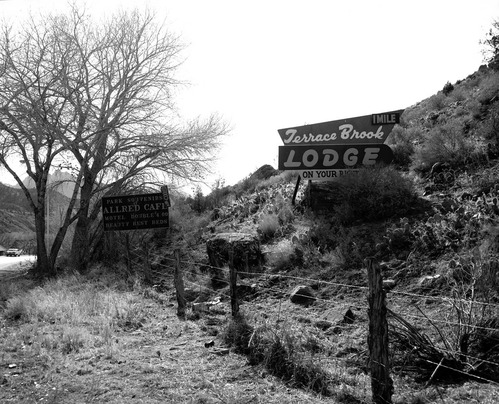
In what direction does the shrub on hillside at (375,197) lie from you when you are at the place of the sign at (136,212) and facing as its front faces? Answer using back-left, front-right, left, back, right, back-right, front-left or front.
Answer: front-left

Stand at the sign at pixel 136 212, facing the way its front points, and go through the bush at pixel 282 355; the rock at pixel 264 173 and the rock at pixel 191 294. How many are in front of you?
2

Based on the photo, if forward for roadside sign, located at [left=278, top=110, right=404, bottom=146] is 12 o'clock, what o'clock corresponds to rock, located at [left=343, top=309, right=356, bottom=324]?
The rock is roughly at 12 o'clock from the roadside sign.

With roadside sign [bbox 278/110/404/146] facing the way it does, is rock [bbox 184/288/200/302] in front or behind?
in front

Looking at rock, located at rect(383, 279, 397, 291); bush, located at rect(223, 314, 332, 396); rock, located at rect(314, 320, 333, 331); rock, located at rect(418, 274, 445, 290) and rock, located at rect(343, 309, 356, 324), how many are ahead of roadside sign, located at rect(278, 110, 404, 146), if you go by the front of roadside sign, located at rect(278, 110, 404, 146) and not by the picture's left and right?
5

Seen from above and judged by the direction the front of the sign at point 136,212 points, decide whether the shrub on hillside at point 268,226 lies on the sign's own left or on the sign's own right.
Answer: on the sign's own left

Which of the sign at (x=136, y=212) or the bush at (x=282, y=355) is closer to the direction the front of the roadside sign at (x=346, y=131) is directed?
the bush

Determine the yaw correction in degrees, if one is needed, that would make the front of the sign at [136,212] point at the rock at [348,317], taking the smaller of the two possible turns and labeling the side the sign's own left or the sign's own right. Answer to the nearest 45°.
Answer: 0° — it already faces it

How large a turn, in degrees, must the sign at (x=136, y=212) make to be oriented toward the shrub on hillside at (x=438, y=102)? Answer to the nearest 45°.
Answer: approximately 90° to its left

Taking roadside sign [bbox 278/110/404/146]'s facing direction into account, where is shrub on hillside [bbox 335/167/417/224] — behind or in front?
in front

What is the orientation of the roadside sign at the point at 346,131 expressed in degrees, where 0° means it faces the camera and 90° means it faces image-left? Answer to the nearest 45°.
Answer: approximately 0°

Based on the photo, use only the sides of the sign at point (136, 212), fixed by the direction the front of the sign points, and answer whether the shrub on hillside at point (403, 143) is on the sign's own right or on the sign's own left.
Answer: on the sign's own left

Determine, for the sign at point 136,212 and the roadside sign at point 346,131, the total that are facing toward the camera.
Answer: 2
